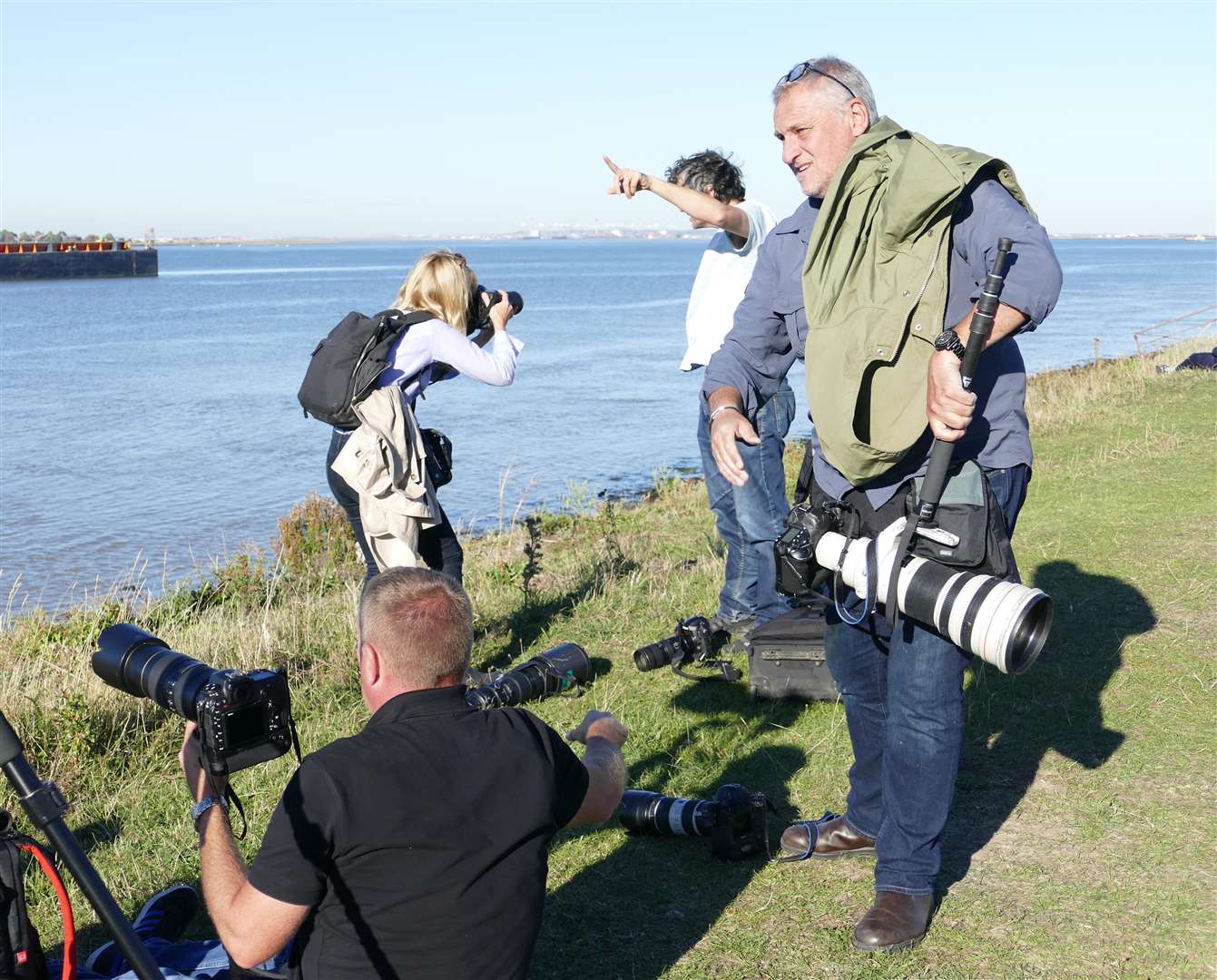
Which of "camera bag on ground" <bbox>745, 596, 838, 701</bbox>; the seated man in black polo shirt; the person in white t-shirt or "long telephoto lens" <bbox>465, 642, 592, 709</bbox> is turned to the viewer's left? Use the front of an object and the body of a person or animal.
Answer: the person in white t-shirt

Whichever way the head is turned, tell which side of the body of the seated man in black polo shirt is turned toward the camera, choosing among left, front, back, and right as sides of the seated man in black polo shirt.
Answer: back

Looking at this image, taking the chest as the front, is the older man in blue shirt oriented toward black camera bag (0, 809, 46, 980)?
yes

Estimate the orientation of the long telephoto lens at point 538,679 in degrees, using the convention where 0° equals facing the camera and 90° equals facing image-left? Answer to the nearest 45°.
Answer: approximately 225°

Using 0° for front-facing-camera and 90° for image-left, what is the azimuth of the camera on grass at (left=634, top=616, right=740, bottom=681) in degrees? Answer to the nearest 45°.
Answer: approximately 45°

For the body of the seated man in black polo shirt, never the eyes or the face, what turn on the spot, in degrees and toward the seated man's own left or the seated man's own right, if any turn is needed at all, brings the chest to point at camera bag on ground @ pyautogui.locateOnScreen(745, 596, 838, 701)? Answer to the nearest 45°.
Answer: approximately 45° to the seated man's own right

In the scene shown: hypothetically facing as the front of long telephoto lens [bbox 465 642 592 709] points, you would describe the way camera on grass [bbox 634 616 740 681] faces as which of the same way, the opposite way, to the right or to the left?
the opposite way

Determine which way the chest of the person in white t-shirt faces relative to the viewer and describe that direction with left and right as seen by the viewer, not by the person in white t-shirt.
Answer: facing to the left of the viewer
